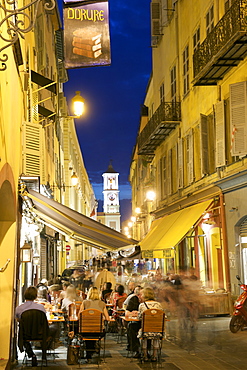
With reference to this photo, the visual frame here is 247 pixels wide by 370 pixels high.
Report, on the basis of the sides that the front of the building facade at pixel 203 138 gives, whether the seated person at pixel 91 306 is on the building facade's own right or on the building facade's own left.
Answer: on the building facade's own left

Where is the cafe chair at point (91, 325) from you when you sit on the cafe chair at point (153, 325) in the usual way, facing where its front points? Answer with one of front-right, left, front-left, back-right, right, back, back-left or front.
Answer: left

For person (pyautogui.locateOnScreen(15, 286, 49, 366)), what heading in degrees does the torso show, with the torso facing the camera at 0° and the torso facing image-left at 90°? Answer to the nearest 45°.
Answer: approximately 180°

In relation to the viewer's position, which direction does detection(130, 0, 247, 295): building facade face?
facing to the left of the viewer

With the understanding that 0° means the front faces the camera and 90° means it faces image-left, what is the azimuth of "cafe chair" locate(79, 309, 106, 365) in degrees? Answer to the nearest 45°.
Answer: approximately 180°

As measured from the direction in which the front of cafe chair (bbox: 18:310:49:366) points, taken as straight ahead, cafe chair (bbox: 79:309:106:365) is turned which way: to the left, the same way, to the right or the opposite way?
the same way

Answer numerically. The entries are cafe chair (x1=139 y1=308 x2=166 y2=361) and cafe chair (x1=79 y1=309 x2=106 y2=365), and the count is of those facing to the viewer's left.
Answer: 0

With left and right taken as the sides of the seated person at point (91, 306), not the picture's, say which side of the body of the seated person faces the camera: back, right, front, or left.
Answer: back

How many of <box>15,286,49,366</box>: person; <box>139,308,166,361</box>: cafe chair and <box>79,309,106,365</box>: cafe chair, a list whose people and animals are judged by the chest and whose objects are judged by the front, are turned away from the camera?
3

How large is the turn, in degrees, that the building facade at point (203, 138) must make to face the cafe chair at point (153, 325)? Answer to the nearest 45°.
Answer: approximately 90° to its left

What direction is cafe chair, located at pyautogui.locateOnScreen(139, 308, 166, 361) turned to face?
away from the camera

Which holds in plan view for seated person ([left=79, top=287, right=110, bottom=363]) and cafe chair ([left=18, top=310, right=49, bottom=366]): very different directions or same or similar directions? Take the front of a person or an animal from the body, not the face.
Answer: same or similar directions

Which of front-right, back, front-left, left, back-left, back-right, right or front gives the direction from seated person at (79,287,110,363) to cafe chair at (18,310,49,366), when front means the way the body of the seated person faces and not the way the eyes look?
back-left

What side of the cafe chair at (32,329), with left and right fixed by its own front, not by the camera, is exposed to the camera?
back
